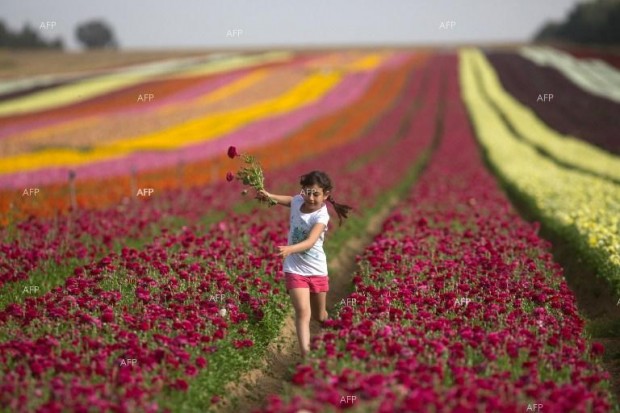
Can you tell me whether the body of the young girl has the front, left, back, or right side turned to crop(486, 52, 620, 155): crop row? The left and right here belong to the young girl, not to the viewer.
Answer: back

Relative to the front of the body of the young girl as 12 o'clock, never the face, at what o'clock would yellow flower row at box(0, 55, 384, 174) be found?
The yellow flower row is roughly at 4 o'clock from the young girl.

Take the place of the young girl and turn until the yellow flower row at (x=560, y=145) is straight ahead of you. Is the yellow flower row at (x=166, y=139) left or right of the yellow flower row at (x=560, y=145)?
left

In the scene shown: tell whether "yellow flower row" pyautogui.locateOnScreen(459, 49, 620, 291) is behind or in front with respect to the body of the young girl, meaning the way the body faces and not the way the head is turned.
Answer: behind

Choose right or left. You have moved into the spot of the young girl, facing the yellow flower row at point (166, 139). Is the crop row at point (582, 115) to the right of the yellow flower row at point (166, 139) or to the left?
right

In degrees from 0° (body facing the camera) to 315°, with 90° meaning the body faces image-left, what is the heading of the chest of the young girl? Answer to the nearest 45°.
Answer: approximately 45°

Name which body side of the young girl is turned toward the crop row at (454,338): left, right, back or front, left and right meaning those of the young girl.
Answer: left

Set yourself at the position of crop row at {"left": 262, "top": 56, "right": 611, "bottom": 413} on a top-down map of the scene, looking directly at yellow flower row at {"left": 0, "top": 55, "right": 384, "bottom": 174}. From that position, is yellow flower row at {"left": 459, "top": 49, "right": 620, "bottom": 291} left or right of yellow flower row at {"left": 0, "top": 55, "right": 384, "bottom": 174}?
right
